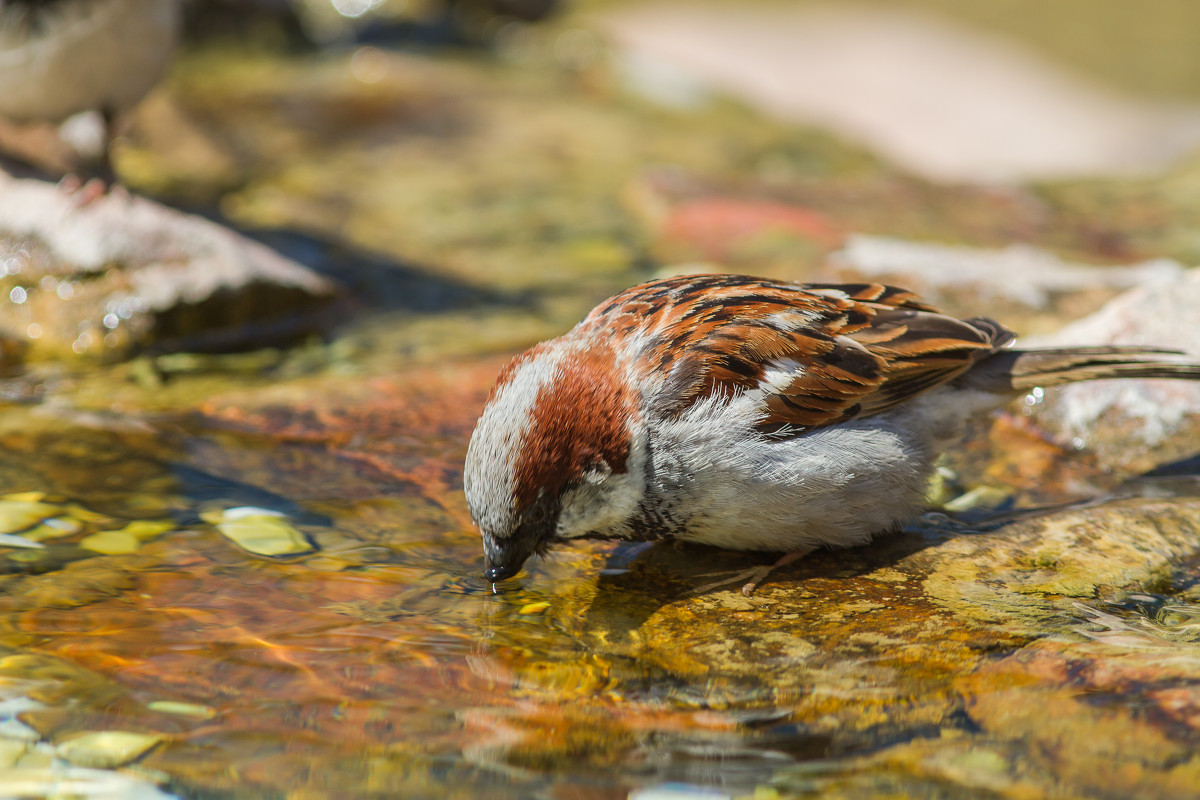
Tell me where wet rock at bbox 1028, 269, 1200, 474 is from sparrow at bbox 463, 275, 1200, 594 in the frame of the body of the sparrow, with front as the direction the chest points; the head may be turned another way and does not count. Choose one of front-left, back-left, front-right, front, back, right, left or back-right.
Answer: back-right

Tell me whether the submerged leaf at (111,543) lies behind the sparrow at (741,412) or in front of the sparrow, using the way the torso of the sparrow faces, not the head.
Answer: in front

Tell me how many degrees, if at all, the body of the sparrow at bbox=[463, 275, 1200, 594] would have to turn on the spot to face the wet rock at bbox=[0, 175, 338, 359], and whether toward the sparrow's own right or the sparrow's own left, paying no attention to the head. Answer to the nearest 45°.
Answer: approximately 45° to the sparrow's own right

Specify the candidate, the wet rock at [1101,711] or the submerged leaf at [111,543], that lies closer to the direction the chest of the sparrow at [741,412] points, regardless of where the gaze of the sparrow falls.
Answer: the submerged leaf

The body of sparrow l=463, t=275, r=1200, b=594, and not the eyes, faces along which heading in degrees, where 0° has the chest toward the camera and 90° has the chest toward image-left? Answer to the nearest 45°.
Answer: approximately 90°

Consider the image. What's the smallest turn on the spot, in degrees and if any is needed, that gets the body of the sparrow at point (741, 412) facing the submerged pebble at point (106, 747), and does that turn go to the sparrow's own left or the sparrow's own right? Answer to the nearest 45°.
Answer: approximately 45° to the sparrow's own left

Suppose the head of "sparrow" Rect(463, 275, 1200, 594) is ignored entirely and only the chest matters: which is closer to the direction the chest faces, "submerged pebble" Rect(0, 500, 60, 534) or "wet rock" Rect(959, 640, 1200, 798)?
the submerged pebble

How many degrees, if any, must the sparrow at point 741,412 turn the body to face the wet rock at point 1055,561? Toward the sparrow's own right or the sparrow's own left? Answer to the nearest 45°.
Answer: approximately 180°

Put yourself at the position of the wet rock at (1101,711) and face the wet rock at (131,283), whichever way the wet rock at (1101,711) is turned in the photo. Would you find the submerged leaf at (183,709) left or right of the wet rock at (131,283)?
left

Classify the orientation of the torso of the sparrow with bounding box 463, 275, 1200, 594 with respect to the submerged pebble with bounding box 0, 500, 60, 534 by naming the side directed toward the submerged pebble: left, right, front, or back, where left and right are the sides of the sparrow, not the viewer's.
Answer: front

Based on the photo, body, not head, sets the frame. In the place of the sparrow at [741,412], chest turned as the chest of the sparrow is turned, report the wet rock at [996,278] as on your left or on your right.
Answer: on your right

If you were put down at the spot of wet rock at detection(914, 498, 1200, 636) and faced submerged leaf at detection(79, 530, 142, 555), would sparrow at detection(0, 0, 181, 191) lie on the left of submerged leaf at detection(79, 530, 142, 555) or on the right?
right
